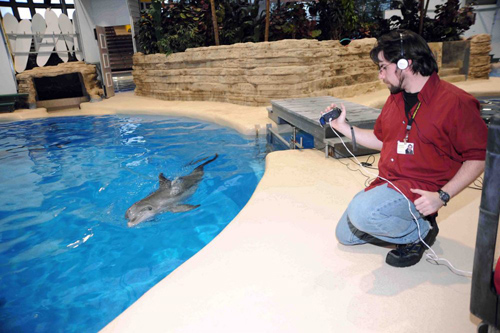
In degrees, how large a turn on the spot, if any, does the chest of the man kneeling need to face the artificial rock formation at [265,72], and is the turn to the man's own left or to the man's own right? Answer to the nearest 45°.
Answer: approximately 90° to the man's own right

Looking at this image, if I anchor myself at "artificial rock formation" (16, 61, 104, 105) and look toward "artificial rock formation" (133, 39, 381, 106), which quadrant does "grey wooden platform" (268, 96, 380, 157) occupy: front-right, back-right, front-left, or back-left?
front-right

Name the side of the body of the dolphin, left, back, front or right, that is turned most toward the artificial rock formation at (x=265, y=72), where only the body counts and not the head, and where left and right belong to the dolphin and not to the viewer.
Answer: back

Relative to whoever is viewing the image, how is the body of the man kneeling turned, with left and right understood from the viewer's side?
facing the viewer and to the left of the viewer

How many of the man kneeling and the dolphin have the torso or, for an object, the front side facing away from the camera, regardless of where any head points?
0

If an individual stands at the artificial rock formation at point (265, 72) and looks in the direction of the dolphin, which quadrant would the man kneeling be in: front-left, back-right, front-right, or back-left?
front-left

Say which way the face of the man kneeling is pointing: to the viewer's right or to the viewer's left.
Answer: to the viewer's left

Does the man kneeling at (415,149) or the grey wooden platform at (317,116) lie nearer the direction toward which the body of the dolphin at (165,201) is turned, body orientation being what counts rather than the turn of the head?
the man kneeling

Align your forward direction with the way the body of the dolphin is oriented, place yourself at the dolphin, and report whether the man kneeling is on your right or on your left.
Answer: on your left

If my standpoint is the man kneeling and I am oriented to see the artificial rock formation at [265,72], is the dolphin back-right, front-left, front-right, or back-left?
front-left

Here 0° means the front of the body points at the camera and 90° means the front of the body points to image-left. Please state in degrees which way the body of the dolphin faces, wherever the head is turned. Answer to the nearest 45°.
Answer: approximately 45°

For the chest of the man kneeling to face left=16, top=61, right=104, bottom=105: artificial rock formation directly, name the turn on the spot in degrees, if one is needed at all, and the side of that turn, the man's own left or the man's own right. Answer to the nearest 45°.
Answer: approximately 90° to the man's own right

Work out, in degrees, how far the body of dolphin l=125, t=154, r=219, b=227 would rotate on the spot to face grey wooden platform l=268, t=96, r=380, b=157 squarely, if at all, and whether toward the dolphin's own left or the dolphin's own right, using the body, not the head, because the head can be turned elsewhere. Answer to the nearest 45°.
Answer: approximately 135° to the dolphin's own left

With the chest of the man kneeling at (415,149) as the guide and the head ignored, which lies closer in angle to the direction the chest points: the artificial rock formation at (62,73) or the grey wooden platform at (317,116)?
the artificial rock formation
